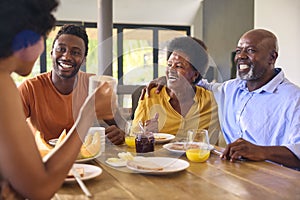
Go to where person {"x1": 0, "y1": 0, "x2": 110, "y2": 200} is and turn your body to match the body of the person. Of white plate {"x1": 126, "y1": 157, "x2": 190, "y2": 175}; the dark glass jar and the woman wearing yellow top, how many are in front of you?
3

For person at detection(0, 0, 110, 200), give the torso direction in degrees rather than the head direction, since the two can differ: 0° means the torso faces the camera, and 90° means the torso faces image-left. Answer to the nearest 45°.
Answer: approximately 225°

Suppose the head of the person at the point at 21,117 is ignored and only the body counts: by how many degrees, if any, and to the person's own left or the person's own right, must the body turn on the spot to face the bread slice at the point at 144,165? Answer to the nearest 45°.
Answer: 0° — they already face it

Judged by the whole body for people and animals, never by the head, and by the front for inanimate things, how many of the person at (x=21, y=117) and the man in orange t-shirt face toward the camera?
1

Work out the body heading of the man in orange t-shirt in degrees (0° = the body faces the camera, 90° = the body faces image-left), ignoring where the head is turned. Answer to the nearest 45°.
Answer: approximately 0°

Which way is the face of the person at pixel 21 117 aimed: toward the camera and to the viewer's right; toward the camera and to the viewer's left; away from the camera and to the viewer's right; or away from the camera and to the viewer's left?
away from the camera and to the viewer's right
